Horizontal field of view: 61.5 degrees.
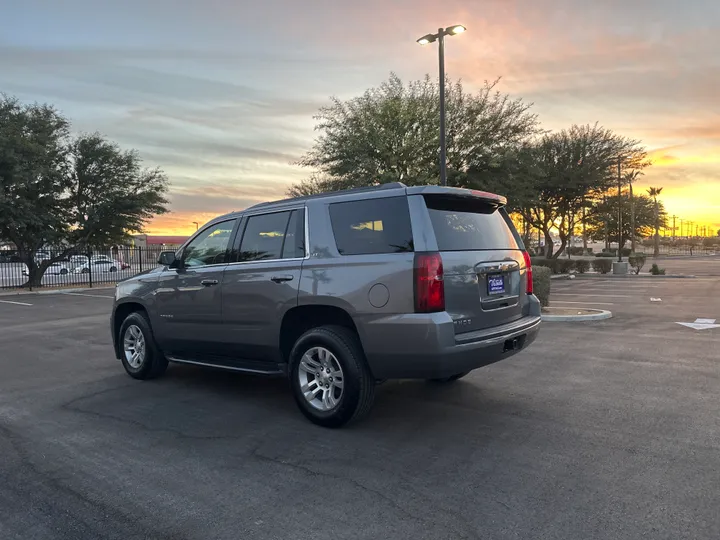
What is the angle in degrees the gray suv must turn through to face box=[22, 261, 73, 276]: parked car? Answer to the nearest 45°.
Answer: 0° — it already faces it

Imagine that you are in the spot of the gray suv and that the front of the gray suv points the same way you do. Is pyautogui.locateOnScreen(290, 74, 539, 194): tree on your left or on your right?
on your right

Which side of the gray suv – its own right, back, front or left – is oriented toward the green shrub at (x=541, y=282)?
right

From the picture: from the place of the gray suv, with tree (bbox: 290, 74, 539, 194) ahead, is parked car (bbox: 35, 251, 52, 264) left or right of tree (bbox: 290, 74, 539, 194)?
left

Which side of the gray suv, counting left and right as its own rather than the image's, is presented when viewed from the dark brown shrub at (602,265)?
right

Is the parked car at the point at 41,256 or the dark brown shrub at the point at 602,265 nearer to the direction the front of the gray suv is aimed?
the parked car

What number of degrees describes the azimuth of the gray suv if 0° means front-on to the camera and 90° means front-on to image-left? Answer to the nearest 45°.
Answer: approximately 135°

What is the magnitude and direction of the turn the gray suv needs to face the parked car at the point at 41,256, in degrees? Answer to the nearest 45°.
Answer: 0° — it already faces it

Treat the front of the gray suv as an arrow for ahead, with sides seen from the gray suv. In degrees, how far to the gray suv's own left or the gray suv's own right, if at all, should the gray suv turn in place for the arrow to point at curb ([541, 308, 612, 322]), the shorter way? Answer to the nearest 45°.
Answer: approximately 90° to the gray suv's own right
